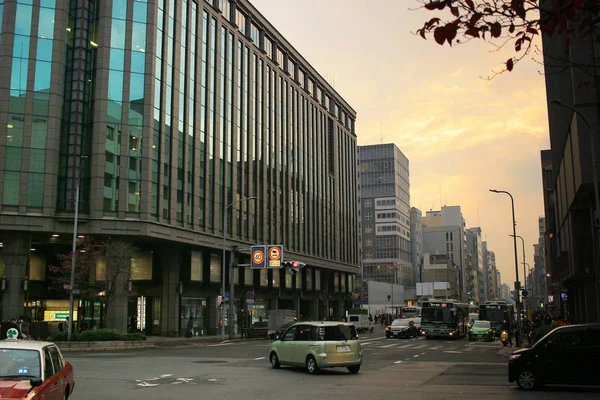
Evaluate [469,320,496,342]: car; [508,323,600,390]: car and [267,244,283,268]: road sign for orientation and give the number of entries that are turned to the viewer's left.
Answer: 1

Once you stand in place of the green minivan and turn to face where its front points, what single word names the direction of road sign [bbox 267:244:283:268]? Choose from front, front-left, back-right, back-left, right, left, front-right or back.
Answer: front-right

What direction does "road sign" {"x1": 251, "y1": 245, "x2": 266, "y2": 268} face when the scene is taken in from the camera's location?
facing the viewer

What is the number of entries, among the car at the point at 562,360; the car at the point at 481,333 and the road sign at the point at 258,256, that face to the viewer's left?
1

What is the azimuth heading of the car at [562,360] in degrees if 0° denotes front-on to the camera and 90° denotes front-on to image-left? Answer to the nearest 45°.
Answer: approximately 90°

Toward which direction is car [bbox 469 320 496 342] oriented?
toward the camera

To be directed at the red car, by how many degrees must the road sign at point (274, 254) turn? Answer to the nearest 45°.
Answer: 0° — it already faces it

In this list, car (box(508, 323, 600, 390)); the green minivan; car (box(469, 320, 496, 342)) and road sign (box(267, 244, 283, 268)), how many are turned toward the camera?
2

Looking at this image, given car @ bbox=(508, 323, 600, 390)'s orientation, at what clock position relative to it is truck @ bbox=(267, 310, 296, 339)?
The truck is roughly at 2 o'clock from the car.

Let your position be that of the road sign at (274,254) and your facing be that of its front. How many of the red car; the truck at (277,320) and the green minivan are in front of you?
2

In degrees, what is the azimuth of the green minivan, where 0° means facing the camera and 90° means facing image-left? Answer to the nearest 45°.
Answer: approximately 135°
